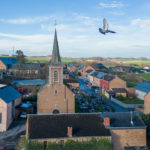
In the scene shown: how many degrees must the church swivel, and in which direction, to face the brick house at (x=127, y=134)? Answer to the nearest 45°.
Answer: approximately 45° to its left

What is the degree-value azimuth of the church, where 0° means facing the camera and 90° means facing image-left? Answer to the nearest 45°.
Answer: approximately 0°
